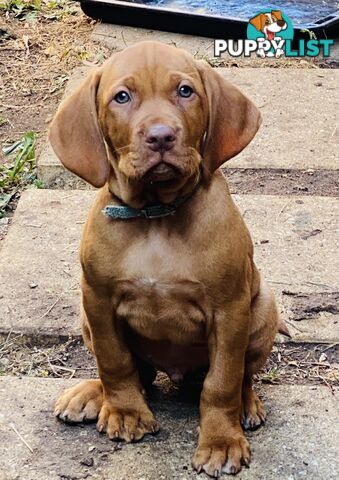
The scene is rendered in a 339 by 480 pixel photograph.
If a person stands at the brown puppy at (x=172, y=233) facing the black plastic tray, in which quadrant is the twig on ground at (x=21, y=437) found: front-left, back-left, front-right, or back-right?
back-left

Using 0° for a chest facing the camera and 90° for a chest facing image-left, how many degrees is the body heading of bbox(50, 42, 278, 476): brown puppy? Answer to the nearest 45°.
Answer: approximately 0°

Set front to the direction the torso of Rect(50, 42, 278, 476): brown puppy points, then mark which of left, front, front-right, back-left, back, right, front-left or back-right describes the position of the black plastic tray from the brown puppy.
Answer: back
